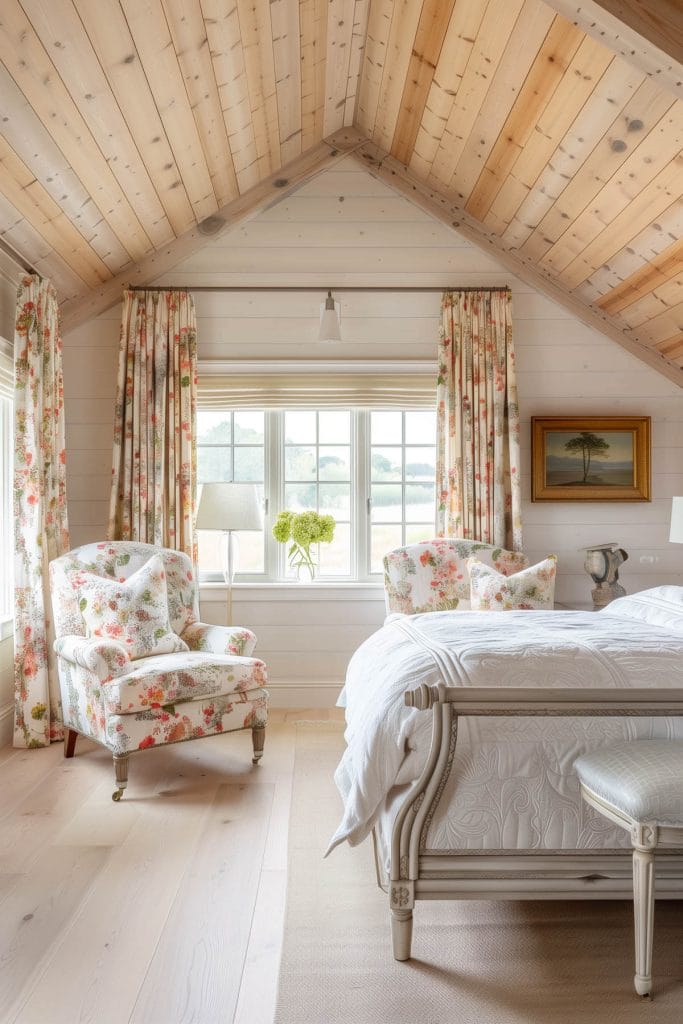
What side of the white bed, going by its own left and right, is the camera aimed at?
front

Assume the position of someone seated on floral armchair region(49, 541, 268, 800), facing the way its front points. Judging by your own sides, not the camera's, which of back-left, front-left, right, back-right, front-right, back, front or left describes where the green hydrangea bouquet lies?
left

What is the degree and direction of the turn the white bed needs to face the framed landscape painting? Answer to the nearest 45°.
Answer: approximately 180°

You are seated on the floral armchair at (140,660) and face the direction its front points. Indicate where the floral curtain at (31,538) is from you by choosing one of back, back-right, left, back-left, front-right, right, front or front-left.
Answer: back

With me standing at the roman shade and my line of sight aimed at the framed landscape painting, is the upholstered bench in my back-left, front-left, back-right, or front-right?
front-right

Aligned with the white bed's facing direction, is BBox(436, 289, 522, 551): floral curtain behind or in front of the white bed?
behind

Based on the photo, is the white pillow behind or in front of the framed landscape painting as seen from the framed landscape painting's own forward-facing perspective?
in front

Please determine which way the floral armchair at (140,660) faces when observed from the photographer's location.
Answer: facing the viewer and to the right of the viewer

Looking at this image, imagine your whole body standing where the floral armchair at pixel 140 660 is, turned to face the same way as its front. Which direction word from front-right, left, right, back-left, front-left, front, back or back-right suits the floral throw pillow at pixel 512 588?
front-left
